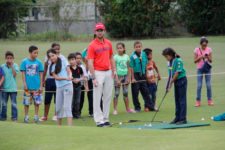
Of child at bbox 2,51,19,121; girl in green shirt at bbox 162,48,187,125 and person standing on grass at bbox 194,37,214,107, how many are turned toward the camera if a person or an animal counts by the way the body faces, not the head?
2

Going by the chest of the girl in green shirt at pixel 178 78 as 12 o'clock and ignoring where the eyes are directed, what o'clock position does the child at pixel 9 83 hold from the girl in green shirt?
The child is roughly at 12 o'clock from the girl in green shirt.

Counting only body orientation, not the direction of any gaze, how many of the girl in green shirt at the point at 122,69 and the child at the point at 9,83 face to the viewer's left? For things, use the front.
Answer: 0

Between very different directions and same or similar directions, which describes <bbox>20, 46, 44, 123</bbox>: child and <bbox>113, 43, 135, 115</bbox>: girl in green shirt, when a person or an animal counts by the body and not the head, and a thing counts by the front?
same or similar directions

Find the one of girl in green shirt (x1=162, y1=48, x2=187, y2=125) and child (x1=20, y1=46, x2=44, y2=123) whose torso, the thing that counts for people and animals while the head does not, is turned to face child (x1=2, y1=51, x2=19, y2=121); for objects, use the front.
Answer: the girl in green shirt

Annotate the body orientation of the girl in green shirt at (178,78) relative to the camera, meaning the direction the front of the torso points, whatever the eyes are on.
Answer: to the viewer's left

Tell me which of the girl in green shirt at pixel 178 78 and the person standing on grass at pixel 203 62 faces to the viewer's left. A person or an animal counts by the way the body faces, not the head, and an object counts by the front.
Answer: the girl in green shirt

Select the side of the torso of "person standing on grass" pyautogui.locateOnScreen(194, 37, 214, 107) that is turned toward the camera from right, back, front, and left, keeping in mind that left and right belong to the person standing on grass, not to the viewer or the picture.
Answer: front

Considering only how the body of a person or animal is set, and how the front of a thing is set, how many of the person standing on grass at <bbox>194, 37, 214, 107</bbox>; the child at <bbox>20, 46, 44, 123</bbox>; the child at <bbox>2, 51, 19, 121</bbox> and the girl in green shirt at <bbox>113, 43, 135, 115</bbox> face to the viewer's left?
0

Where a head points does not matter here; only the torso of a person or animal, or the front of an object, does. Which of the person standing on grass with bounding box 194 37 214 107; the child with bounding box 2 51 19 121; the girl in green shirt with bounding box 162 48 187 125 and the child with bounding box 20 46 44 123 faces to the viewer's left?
the girl in green shirt

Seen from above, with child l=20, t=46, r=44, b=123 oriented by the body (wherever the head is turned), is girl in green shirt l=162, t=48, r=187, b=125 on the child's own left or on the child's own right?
on the child's own left

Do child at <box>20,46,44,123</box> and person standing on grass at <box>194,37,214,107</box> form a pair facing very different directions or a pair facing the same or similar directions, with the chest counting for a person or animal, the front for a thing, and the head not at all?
same or similar directions

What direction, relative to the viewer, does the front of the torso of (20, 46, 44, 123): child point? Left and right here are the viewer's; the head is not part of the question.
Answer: facing the viewer

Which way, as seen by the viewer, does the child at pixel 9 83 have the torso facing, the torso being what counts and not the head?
toward the camera

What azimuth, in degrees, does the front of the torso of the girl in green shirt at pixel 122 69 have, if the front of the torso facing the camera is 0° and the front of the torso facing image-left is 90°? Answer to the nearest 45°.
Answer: approximately 0°

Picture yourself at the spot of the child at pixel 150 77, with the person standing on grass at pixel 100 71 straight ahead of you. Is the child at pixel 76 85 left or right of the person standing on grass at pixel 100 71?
right
